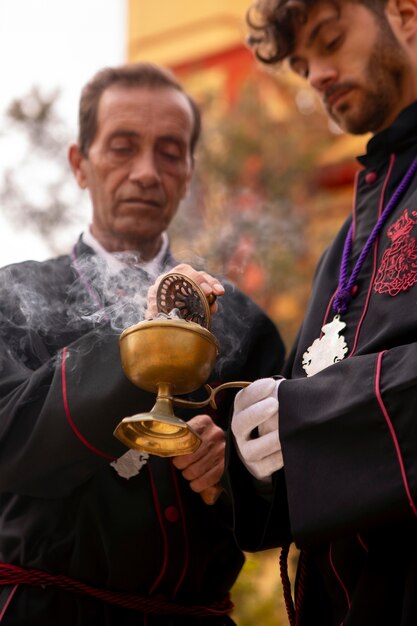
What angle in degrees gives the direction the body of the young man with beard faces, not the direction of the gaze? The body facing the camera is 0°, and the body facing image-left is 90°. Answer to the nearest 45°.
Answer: approximately 45°

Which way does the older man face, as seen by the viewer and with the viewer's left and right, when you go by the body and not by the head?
facing the viewer and to the right of the viewer

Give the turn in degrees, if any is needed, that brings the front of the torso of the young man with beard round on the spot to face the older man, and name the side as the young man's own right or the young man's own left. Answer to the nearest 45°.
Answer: approximately 45° to the young man's own right

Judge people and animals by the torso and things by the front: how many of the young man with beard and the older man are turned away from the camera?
0

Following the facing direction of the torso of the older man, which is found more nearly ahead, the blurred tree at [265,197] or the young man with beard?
the young man with beard

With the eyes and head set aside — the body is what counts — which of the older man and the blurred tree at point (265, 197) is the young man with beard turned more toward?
the older man

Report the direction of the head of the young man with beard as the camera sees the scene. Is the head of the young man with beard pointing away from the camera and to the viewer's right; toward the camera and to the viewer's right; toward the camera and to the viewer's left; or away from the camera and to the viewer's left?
toward the camera and to the viewer's left

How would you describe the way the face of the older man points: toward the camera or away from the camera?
toward the camera

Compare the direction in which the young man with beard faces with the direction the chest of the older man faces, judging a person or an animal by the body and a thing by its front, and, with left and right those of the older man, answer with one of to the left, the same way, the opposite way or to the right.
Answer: to the right
